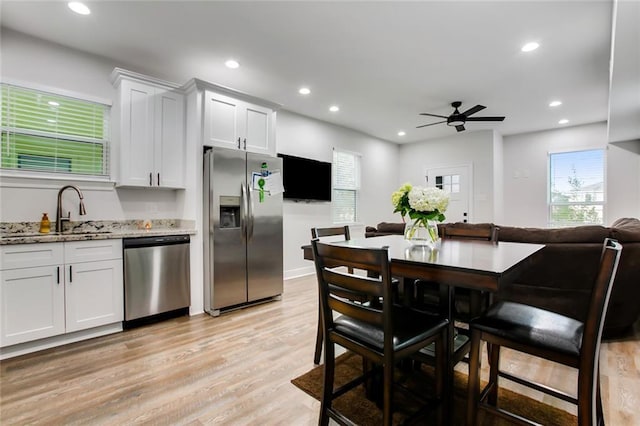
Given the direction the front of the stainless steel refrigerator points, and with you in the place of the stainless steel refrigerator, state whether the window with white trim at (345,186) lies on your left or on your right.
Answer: on your left

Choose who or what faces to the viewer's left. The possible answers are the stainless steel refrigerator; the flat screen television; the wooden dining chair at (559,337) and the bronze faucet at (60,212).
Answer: the wooden dining chair

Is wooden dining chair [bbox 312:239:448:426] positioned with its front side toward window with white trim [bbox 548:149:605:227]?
yes

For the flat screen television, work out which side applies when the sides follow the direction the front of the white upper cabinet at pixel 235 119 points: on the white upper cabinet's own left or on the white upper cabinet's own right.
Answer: on the white upper cabinet's own left

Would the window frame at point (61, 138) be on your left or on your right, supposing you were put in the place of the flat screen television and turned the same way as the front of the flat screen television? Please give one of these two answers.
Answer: on your right

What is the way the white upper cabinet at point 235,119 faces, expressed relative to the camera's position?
facing the viewer and to the right of the viewer

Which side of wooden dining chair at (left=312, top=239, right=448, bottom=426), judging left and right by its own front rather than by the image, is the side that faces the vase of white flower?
front

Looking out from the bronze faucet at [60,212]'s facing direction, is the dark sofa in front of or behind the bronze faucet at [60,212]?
in front

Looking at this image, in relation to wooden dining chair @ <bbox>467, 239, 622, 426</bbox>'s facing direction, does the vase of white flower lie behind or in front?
in front

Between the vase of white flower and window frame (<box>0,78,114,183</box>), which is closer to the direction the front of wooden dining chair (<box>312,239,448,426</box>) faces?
the vase of white flower

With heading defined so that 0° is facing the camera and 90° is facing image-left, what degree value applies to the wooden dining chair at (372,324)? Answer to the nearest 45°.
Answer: approximately 225°
